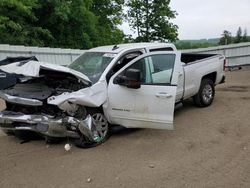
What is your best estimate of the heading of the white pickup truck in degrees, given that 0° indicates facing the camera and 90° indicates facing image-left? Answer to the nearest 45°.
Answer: approximately 45°

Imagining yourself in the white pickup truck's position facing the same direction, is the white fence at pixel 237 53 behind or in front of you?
behind

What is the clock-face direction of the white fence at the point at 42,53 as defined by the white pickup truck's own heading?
The white fence is roughly at 4 o'clock from the white pickup truck.
